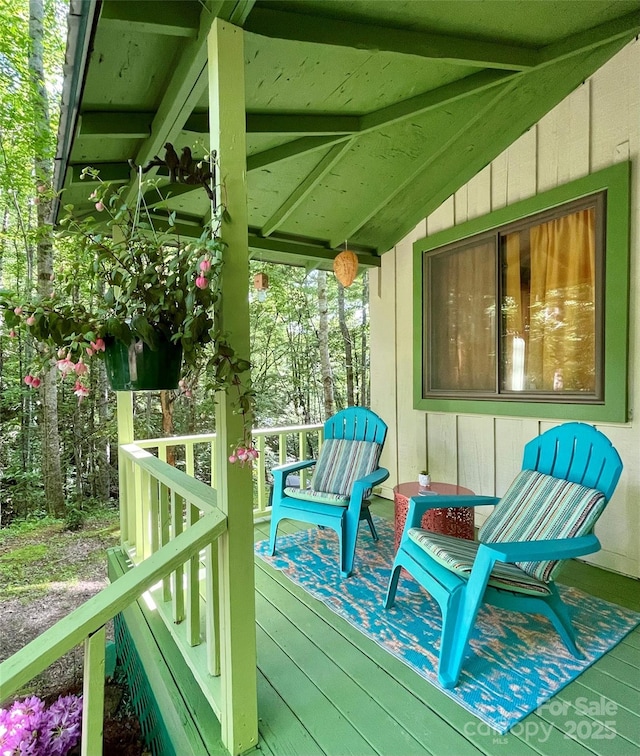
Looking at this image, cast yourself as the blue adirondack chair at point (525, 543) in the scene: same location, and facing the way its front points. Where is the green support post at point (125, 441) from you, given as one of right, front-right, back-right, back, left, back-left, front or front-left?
front-right

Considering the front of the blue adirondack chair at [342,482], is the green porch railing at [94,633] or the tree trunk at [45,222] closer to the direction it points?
the green porch railing

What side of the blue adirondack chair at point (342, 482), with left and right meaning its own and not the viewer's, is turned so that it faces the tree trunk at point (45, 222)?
right

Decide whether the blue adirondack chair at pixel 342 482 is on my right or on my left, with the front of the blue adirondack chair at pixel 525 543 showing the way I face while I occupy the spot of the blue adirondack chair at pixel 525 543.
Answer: on my right

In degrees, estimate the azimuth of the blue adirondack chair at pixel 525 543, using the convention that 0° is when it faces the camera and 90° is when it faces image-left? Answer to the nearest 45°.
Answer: approximately 45°

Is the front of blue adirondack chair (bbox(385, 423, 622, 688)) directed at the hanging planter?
yes

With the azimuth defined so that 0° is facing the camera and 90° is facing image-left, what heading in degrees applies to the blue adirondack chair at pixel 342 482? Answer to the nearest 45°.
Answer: approximately 45°

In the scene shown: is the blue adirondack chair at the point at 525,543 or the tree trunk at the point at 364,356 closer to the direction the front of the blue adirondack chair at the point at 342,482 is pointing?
the blue adirondack chair

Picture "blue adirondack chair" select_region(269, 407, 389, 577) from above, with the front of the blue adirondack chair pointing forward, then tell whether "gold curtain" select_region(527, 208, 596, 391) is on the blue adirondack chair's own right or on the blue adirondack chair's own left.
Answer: on the blue adirondack chair's own left
